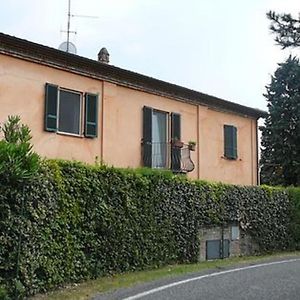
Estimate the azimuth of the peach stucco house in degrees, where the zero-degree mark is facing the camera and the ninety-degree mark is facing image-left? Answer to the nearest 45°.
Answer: approximately 315°

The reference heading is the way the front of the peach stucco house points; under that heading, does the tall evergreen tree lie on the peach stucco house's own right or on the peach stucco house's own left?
on the peach stucco house's own left

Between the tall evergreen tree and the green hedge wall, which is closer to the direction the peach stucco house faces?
the green hedge wall
